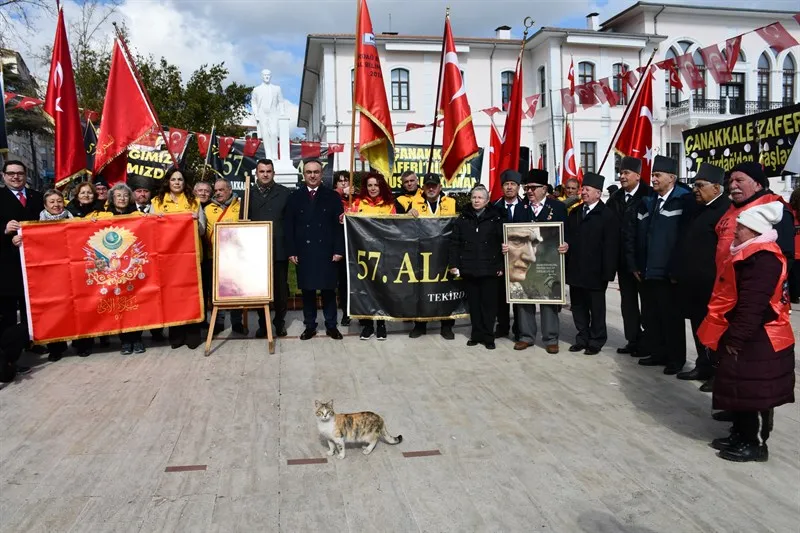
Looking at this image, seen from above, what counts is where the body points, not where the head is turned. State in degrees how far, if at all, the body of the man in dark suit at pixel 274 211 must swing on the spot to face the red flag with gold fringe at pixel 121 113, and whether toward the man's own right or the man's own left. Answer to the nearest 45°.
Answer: approximately 90° to the man's own right

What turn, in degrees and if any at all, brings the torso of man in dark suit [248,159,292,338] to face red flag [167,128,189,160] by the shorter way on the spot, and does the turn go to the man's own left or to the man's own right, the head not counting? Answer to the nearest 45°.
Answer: approximately 180°

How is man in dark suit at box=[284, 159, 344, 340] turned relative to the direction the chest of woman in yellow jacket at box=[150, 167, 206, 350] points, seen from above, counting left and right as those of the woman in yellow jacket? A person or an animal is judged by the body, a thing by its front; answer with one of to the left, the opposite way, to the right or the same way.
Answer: the same way

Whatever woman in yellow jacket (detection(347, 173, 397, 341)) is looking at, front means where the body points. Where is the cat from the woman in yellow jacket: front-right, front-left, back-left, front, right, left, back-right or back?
front

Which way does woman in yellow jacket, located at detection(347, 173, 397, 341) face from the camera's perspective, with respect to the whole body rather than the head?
toward the camera

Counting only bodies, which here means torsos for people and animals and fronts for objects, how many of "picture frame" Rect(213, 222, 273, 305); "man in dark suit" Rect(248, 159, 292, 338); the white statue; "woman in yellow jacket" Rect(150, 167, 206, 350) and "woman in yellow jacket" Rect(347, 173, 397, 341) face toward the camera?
5

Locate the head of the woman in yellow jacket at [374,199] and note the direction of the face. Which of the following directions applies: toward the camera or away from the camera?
toward the camera

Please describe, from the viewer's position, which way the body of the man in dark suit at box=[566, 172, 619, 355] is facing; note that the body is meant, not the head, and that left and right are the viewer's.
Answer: facing the viewer and to the left of the viewer

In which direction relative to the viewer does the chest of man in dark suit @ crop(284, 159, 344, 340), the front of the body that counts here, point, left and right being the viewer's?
facing the viewer

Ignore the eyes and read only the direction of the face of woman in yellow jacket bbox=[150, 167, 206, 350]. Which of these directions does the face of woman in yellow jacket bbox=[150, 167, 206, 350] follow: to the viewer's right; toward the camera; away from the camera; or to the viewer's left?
toward the camera

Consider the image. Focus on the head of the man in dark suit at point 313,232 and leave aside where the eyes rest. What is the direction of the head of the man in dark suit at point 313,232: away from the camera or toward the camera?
toward the camera

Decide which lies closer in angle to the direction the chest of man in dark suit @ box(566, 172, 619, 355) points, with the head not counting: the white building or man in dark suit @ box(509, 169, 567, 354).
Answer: the man in dark suit

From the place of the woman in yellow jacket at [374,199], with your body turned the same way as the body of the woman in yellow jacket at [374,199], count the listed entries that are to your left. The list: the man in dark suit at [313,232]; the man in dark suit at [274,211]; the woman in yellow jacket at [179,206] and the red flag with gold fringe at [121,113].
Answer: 0

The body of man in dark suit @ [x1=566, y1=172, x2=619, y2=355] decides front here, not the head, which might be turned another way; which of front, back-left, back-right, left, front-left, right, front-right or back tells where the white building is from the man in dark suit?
back-right

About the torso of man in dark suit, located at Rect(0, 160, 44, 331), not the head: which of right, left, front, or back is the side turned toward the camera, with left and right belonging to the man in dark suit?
front

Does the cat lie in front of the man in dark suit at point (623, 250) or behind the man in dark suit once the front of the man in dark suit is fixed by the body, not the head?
in front

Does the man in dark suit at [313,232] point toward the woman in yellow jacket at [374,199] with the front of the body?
no

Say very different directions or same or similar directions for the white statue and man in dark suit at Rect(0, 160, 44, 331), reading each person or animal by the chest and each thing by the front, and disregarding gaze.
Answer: same or similar directions
